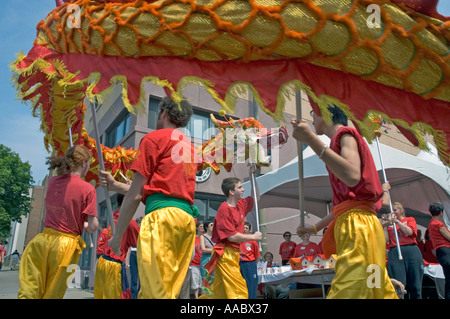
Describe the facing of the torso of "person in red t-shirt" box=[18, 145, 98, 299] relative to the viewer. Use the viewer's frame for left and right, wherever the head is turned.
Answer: facing away from the viewer and to the right of the viewer

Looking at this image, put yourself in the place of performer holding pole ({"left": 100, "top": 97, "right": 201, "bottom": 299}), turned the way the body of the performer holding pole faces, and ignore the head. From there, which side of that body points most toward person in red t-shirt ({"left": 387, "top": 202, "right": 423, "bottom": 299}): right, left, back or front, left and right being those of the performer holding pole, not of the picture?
right

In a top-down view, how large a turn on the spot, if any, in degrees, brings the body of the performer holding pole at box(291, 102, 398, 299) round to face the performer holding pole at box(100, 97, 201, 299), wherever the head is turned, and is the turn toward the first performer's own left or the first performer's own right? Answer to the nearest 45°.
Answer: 0° — they already face them

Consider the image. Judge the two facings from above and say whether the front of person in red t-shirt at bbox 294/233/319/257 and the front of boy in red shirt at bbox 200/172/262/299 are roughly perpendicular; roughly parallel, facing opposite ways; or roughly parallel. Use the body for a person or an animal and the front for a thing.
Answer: roughly perpendicular

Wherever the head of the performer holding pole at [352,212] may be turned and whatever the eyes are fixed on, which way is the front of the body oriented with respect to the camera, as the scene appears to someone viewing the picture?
to the viewer's left

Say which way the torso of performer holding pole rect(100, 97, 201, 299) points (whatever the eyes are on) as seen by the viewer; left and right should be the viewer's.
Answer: facing away from the viewer and to the left of the viewer

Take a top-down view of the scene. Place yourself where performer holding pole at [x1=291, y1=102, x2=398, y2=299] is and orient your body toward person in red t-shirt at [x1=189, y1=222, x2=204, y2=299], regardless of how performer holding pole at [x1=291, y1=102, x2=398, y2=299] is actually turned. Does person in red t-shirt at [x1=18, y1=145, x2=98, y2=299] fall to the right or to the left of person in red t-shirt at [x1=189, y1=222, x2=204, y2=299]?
left

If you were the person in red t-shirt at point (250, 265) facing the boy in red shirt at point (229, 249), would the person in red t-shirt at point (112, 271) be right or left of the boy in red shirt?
right

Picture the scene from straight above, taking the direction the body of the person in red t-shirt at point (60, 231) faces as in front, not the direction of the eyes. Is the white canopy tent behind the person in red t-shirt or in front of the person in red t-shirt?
in front
